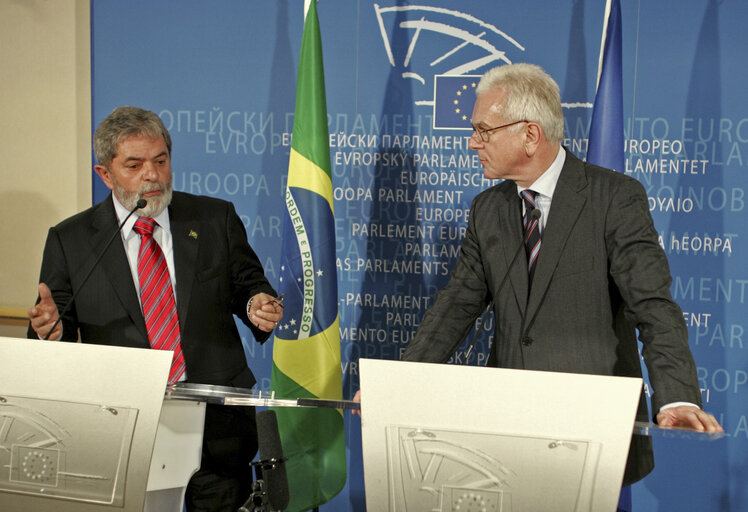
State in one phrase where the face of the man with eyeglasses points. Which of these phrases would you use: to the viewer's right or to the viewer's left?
to the viewer's left

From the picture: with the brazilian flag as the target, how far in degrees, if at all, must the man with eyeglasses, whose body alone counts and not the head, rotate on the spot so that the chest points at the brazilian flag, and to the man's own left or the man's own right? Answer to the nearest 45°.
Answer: approximately 90° to the man's own right

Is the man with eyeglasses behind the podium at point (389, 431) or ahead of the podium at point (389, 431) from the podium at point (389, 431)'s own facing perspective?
behind

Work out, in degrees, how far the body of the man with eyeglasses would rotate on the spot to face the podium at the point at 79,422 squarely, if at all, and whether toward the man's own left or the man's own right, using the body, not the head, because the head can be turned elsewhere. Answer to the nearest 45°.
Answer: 0° — they already face it

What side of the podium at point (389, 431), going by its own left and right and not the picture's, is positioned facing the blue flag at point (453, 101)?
back

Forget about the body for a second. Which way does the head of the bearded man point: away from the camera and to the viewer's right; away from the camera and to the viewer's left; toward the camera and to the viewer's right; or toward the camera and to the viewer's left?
toward the camera and to the viewer's right

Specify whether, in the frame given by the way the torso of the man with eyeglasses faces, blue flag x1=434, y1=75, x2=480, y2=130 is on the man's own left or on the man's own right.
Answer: on the man's own right

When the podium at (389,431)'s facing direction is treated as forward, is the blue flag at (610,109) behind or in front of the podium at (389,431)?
behind

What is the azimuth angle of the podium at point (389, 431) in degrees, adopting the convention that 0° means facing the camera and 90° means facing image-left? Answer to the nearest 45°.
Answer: approximately 0°
